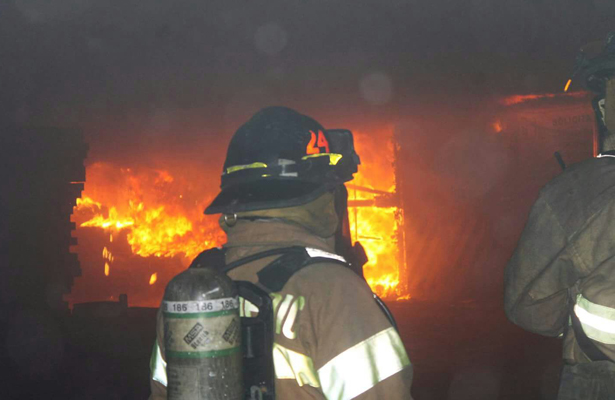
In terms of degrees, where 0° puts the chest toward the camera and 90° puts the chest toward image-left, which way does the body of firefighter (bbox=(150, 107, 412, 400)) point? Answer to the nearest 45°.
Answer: approximately 225°

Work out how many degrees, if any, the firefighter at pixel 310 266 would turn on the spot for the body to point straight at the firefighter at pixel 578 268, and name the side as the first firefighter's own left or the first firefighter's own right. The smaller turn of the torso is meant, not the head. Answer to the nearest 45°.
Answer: approximately 45° to the first firefighter's own right

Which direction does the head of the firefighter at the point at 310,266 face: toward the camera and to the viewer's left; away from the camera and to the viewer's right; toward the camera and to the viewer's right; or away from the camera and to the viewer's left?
away from the camera and to the viewer's right
